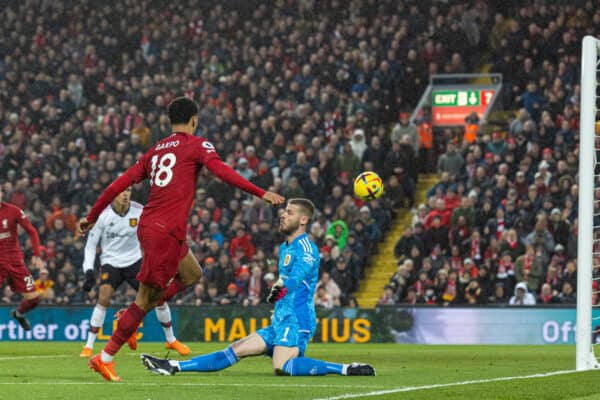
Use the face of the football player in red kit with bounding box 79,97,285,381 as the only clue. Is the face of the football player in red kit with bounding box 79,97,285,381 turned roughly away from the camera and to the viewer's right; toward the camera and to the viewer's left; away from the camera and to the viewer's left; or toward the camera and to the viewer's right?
away from the camera and to the viewer's right

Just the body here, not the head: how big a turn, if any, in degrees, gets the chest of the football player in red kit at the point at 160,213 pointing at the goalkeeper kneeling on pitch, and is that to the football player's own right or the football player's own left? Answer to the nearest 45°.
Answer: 0° — they already face them

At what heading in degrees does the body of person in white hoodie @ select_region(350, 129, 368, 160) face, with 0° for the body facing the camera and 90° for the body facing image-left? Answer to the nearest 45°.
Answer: approximately 0°

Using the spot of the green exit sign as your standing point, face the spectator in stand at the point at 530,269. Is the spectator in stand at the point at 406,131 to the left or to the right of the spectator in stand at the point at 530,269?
right

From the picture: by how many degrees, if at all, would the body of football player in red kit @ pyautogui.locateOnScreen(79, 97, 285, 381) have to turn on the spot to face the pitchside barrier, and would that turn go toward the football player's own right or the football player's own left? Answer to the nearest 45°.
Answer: approximately 45° to the football player's own left
